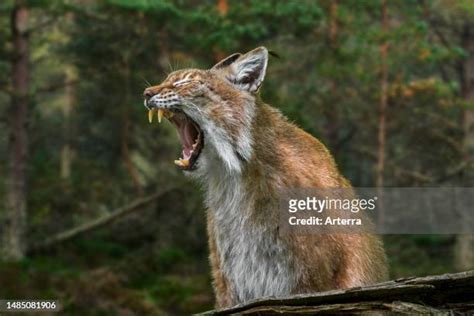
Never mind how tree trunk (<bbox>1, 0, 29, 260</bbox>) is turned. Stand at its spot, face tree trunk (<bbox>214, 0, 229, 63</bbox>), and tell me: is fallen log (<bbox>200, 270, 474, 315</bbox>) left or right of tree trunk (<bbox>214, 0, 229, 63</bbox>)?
right

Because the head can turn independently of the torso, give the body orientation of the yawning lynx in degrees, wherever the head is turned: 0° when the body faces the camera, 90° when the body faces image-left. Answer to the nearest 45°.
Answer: approximately 45°

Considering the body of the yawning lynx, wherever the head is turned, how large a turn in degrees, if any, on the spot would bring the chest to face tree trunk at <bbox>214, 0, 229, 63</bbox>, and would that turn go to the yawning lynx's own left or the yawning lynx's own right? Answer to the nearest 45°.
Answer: approximately 135° to the yawning lynx's own right

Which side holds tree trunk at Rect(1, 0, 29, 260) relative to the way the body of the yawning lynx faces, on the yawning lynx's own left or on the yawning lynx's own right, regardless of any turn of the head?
on the yawning lynx's own right

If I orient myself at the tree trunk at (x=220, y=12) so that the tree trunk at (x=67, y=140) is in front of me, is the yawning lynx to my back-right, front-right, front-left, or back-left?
back-left

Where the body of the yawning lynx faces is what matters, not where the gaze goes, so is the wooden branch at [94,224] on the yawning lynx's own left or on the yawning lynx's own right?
on the yawning lynx's own right

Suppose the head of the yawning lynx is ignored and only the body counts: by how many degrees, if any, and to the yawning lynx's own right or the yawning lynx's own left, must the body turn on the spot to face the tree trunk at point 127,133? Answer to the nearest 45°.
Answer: approximately 135° to the yawning lynx's own right

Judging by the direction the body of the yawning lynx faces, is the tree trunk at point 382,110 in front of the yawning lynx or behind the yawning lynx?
behind
